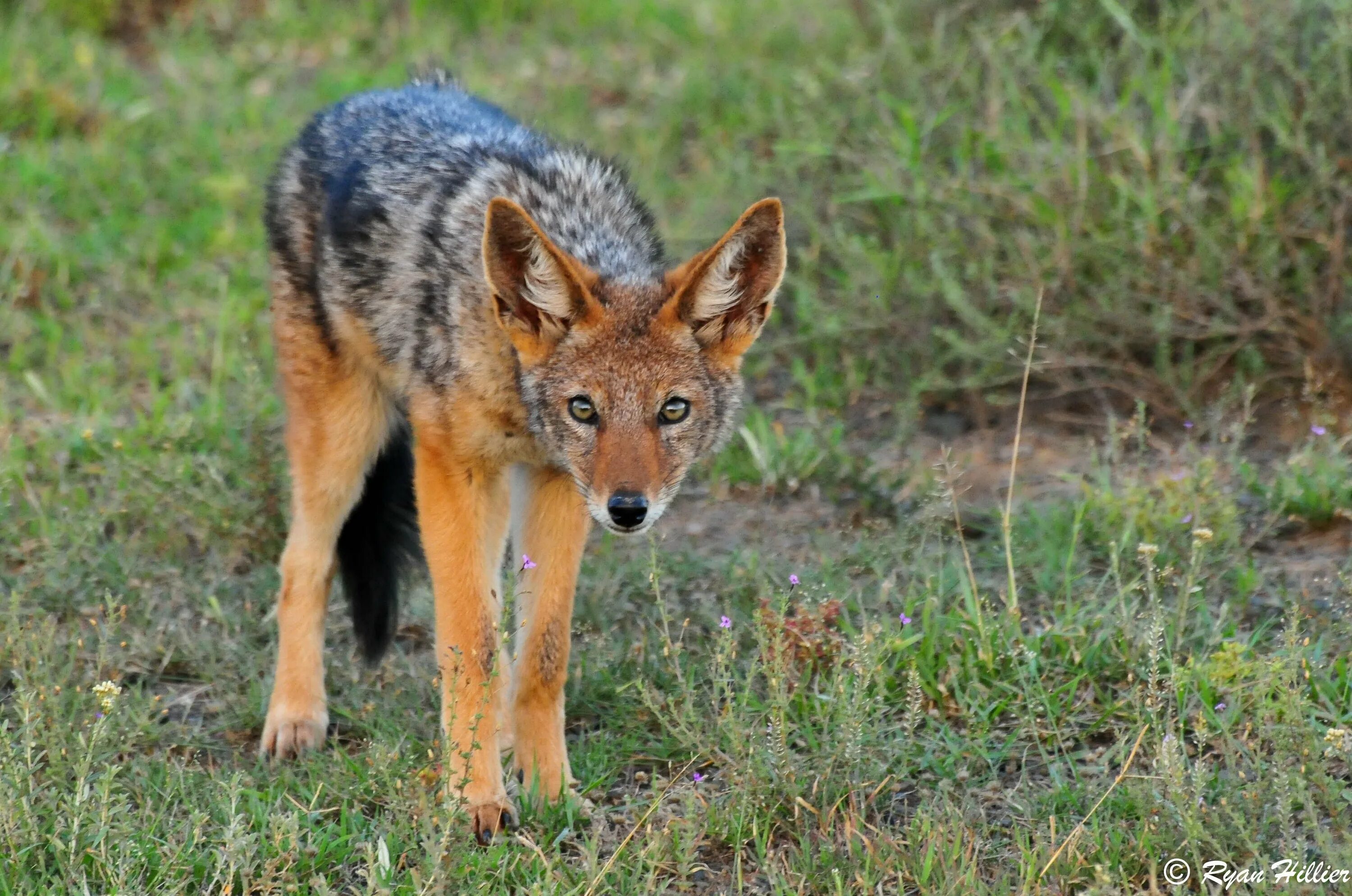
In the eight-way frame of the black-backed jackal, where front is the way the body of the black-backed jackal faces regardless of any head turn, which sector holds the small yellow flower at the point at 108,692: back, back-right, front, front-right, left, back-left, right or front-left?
right

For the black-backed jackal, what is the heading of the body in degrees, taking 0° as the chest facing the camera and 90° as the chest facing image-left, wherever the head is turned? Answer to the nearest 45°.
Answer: approximately 315°
